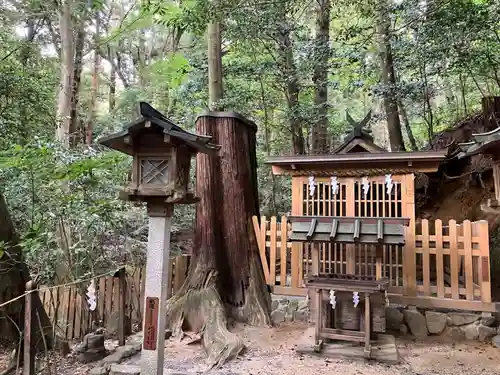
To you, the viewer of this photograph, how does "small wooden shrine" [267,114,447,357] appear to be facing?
facing the viewer

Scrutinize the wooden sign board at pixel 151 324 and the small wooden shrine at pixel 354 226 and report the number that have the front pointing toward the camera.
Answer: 2

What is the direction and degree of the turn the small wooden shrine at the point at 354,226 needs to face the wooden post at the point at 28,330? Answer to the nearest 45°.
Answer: approximately 45° to its right

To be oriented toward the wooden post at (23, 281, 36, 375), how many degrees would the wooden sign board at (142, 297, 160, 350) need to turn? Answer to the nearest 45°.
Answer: approximately 90° to its right

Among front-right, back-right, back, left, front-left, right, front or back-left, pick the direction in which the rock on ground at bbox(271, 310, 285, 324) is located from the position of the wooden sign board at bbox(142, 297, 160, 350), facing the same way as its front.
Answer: back-left

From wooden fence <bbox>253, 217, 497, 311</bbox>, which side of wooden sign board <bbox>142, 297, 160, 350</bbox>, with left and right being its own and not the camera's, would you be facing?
left

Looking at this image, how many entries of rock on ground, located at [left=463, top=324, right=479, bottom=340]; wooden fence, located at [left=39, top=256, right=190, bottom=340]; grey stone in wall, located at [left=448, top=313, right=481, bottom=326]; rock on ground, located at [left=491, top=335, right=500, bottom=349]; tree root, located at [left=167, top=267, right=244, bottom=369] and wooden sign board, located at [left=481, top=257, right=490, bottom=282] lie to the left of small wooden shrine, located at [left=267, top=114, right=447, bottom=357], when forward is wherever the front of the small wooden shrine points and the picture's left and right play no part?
4

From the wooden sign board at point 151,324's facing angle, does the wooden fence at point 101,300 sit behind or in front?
behind

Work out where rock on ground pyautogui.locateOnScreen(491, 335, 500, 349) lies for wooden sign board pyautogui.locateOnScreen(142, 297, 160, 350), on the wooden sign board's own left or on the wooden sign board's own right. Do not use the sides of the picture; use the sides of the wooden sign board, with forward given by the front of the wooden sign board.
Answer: on the wooden sign board's own left

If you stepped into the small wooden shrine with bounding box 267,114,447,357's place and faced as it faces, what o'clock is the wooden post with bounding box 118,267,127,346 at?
The wooden post is roughly at 2 o'clock from the small wooden shrine.

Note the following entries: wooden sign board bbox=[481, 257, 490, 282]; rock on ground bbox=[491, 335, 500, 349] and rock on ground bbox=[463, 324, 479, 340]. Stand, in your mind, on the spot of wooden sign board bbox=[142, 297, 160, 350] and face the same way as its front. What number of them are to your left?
3

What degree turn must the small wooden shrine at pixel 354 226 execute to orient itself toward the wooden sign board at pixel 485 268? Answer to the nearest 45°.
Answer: approximately 90° to its left

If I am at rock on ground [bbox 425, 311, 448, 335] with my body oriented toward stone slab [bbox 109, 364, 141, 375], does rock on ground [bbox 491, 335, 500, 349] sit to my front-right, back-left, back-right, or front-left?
back-left

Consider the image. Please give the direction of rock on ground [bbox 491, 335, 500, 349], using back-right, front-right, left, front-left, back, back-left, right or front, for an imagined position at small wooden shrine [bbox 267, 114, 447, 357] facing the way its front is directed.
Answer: left

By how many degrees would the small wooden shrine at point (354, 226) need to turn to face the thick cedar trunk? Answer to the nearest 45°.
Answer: approximately 90° to its right

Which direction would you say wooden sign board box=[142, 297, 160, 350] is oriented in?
toward the camera
